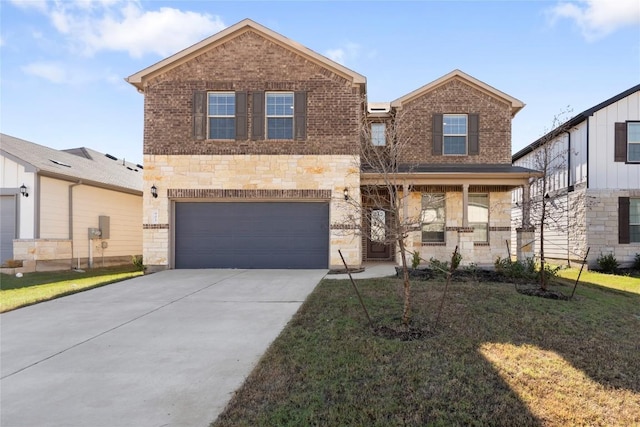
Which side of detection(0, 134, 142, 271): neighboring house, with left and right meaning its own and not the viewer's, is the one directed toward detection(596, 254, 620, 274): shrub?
left

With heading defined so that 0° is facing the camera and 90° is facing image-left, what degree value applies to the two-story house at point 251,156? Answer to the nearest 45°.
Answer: approximately 0°

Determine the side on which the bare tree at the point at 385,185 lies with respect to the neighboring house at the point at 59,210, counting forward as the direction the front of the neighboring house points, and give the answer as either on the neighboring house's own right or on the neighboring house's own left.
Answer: on the neighboring house's own left

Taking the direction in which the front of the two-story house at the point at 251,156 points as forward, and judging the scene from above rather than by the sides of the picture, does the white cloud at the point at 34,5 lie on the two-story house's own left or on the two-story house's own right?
on the two-story house's own right
